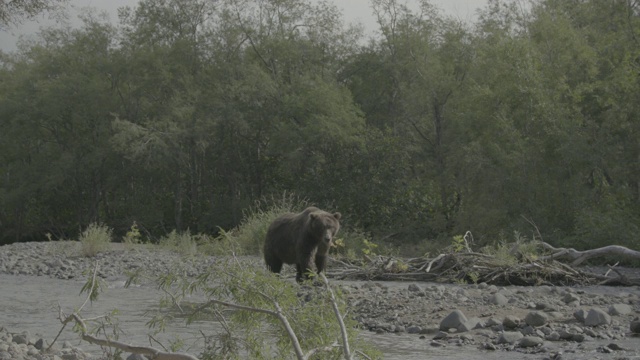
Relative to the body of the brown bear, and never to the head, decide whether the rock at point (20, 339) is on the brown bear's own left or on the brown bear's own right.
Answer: on the brown bear's own right

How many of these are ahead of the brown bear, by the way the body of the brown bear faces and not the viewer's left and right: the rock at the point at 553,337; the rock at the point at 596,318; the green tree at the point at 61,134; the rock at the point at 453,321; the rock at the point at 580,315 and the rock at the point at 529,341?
5

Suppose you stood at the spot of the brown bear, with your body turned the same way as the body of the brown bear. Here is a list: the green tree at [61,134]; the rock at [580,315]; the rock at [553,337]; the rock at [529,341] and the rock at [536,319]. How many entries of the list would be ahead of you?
4

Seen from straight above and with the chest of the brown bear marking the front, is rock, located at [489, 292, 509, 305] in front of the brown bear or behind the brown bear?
in front

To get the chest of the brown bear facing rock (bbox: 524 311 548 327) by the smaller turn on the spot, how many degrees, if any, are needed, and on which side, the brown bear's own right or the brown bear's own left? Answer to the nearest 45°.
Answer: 0° — it already faces it

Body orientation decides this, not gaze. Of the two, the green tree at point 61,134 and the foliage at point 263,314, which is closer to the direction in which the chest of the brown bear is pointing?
the foliage

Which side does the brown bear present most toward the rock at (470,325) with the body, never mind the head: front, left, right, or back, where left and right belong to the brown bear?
front

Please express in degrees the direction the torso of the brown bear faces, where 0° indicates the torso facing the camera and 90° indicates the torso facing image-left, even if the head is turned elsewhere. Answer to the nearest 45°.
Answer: approximately 315°

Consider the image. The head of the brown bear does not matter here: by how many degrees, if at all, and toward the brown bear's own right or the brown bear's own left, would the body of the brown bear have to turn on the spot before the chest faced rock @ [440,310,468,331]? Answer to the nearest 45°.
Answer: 0° — it already faces it

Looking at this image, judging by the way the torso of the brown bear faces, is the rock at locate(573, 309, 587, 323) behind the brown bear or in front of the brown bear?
in front

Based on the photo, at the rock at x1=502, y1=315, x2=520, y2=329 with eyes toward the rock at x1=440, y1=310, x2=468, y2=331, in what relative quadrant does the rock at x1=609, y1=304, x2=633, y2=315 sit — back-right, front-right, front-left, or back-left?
back-right

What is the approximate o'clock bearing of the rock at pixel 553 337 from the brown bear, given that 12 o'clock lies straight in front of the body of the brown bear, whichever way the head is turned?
The rock is roughly at 12 o'clock from the brown bear.

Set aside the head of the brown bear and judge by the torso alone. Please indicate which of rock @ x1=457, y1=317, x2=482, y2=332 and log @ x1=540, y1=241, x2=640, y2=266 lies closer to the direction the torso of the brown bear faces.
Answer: the rock

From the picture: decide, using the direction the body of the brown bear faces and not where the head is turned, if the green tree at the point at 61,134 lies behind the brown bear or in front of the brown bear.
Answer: behind
